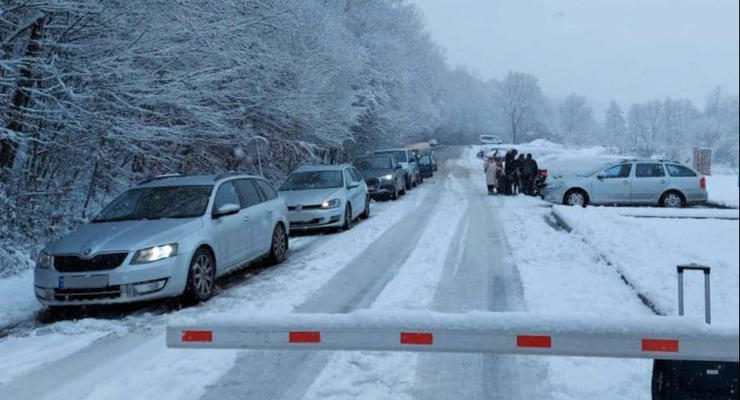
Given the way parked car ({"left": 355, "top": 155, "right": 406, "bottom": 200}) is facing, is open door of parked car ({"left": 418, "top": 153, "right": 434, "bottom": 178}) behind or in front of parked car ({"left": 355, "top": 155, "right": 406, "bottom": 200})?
behind

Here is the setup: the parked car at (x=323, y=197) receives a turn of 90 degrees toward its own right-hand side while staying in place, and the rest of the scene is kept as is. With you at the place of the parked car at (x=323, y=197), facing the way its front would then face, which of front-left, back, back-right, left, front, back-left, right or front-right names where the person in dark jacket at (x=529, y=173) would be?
right

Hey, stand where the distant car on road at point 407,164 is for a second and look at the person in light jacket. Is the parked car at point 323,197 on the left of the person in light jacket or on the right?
right

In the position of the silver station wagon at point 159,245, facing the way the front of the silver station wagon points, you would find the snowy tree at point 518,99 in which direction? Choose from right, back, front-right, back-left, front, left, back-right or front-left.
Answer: back-left

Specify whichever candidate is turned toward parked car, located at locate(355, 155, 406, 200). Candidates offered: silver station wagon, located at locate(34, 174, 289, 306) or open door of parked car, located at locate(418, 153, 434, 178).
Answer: open door of parked car, located at locate(418, 153, 434, 178)

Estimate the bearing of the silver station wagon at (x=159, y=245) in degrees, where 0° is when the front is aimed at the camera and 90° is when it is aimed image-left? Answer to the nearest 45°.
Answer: approximately 45°

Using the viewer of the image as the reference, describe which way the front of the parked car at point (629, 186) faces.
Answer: facing to the left of the viewer

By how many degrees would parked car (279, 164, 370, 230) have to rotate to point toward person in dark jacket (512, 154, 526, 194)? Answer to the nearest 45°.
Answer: approximately 180°

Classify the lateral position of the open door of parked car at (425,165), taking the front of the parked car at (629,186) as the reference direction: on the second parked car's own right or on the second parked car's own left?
on the second parked car's own right

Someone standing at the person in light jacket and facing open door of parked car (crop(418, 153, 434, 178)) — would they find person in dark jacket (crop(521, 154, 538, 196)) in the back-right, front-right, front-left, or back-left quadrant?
back-right

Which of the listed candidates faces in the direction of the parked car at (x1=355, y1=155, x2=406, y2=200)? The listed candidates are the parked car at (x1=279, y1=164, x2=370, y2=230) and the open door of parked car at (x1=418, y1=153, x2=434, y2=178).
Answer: the open door of parked car at (x1=418, y1=153, x2=434, y2=178)

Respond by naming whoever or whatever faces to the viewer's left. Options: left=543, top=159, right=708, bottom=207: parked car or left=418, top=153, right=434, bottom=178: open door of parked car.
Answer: left=543, top=159, right=708, bottom=207: parked car
